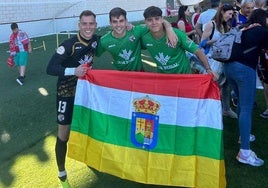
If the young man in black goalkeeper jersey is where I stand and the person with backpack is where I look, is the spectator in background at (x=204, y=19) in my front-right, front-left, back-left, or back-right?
front-left

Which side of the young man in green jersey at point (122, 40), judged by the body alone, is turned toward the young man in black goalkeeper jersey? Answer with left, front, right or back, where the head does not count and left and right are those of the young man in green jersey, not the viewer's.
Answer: right

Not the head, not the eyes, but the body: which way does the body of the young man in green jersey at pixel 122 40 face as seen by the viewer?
toward the camera

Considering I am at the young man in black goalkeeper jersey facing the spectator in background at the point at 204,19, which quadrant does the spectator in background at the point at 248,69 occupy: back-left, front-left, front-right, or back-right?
front-right

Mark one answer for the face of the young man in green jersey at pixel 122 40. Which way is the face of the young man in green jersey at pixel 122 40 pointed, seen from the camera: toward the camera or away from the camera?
toward the camera

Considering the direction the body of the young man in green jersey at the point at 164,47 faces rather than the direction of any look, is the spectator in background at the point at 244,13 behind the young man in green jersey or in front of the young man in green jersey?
behind

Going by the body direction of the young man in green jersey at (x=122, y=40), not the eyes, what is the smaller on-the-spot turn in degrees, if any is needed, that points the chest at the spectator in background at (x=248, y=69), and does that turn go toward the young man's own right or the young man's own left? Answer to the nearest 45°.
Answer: approximately 90° to the young man's own left
